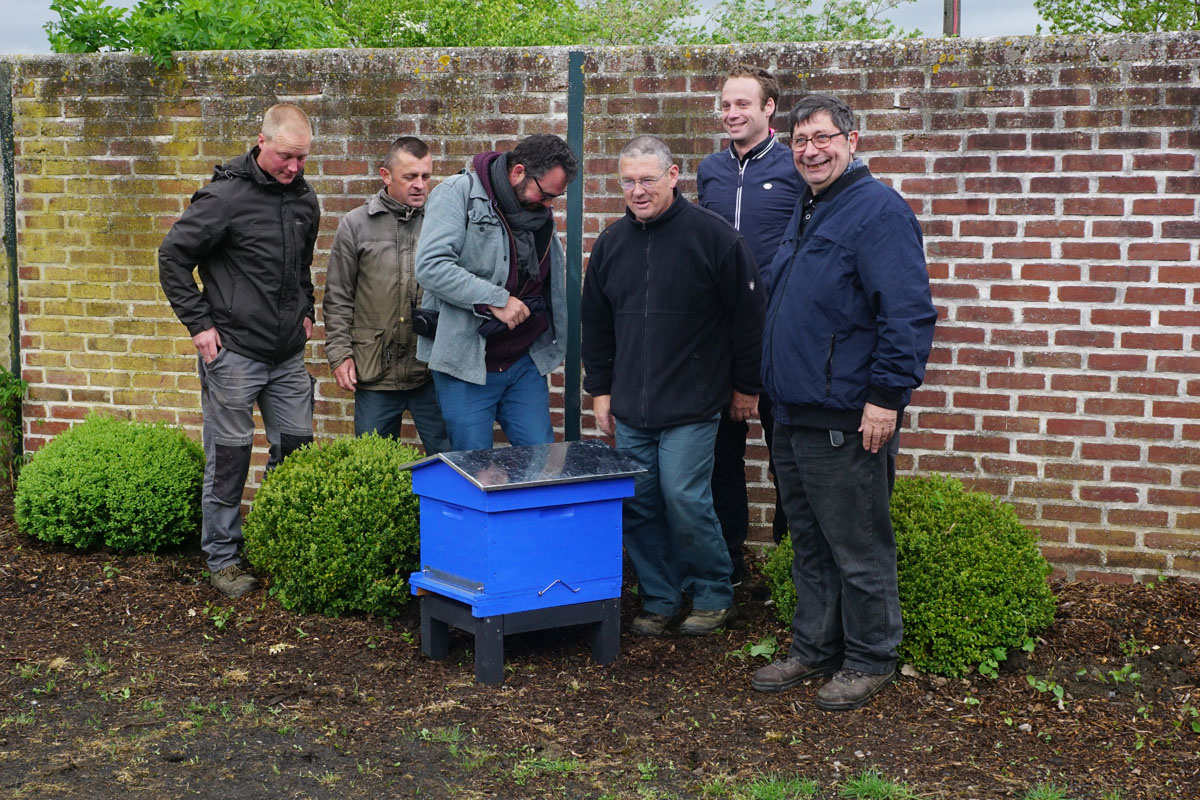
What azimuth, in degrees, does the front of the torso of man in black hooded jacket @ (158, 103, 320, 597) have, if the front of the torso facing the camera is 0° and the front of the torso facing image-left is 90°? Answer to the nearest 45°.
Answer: approximately 315°

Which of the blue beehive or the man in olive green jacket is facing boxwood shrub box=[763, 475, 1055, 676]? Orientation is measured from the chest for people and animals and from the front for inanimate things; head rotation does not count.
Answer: the man in olive green jacket

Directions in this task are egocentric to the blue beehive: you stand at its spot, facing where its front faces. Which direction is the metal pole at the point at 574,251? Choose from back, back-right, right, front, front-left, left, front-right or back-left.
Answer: back-right

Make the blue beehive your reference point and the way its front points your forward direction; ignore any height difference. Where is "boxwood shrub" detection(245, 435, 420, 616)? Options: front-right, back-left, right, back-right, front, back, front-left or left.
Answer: right

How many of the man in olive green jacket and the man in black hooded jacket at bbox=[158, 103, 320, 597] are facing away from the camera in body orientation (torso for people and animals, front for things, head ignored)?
0

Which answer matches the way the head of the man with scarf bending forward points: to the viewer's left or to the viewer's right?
to the viewer's right

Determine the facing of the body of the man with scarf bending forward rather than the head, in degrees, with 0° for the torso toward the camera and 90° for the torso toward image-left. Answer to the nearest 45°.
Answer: approximately 315°

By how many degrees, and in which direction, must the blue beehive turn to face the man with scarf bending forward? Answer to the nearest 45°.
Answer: approximately 135° to its right

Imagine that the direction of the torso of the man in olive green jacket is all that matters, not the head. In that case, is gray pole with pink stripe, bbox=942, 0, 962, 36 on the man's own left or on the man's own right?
on the man's own left

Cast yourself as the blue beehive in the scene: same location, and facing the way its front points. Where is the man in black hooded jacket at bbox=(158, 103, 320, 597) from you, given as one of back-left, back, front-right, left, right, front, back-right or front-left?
right
